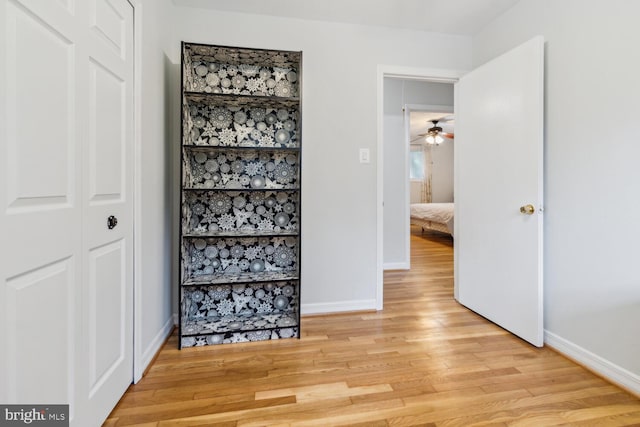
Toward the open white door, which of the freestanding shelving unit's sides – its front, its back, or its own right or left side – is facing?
left

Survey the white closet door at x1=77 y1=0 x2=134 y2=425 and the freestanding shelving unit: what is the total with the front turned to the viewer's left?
0

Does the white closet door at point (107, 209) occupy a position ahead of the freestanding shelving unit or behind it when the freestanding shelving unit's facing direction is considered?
ahead

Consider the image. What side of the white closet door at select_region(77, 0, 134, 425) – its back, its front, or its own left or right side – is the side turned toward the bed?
left

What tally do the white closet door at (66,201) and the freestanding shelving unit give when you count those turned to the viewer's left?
0

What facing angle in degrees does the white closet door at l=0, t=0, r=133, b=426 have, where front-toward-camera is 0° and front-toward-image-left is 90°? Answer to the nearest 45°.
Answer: approximately 315°

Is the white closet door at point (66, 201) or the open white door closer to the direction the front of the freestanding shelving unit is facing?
the white closet door

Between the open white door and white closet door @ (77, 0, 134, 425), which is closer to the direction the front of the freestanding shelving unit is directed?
the white closet door

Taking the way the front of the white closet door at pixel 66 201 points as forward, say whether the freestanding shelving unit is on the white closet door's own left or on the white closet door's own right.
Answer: on the white closet door's own left

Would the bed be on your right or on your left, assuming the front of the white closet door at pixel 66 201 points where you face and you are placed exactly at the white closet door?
on your left
